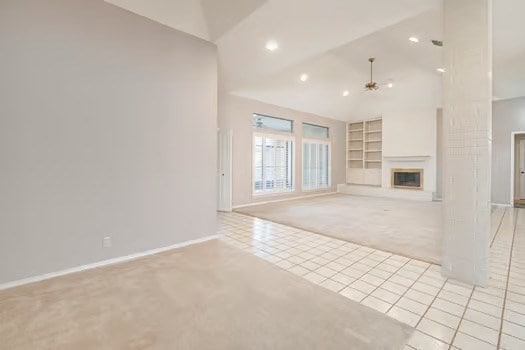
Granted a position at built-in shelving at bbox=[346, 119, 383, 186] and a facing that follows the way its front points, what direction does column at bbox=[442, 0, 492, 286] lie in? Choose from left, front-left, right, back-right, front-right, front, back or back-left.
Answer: front-left

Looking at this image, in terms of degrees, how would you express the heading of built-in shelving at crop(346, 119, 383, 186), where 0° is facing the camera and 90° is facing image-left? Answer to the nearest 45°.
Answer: approximately 45°

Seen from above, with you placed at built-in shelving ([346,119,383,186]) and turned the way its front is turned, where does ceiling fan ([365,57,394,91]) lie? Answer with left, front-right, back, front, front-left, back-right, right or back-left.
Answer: front-left

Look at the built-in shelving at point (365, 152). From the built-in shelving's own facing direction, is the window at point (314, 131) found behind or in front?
in front

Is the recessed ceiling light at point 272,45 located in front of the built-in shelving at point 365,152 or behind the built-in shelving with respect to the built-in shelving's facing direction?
in front

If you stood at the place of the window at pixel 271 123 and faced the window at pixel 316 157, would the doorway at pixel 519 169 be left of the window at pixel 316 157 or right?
right

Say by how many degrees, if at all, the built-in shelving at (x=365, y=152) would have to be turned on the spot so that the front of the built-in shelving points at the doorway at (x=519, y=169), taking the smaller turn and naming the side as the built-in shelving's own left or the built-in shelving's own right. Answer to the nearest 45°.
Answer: approximately 135° to the built-in shelving's own left
